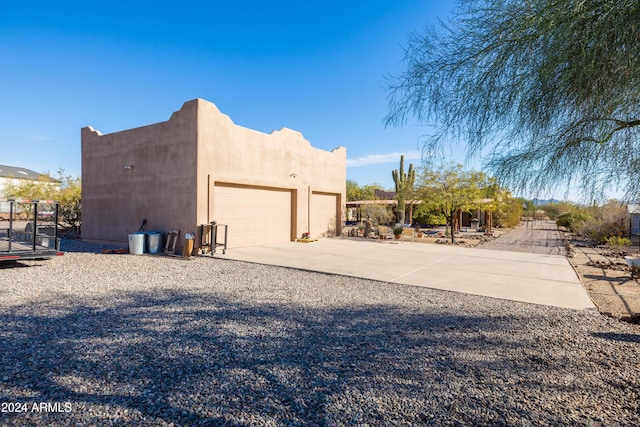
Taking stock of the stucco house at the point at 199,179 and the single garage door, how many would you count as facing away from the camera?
0

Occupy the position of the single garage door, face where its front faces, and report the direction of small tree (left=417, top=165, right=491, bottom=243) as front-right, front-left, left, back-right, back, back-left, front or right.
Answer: front-left

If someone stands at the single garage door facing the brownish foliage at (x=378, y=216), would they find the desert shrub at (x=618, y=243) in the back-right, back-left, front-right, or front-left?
front-right

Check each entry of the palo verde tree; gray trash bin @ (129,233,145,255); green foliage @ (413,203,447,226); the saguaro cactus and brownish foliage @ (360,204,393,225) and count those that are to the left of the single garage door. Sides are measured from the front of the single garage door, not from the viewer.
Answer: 3

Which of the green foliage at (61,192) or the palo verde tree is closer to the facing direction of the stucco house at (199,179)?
the palo verde tree

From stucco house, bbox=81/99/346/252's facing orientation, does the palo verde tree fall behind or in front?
in front

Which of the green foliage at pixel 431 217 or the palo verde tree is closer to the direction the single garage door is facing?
the palo verde tree

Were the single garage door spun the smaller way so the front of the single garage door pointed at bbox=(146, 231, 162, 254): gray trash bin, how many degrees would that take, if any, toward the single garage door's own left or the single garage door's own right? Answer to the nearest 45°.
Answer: approximately 90° to the single garage door's own right

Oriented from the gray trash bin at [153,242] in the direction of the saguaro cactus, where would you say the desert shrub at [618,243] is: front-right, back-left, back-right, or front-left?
front-right

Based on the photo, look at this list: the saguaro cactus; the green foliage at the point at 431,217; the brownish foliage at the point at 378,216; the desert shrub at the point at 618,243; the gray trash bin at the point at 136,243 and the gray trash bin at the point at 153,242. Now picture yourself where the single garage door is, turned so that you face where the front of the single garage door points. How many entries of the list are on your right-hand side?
2

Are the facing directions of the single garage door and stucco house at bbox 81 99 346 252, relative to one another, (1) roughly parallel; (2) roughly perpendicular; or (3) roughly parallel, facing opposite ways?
roughly parallel

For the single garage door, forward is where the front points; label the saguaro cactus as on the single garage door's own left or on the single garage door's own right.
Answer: on the single garage door's own left

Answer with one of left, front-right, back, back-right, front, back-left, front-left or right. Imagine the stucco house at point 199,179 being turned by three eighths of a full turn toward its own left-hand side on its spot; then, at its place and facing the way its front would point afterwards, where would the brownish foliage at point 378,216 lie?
front-right

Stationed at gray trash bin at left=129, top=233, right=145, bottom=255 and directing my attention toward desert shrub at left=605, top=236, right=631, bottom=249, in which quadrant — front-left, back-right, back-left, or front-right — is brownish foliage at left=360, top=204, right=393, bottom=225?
front-left

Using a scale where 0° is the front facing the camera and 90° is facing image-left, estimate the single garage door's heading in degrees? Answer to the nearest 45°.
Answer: approximately 315°

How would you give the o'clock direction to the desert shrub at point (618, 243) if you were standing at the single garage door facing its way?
The desert shrub is roughly at 11 o'clock from the single garage door.

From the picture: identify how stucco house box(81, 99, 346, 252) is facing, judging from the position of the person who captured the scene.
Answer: facing the viewer and to the right of the viewer

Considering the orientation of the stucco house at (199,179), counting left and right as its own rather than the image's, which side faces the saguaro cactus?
left
